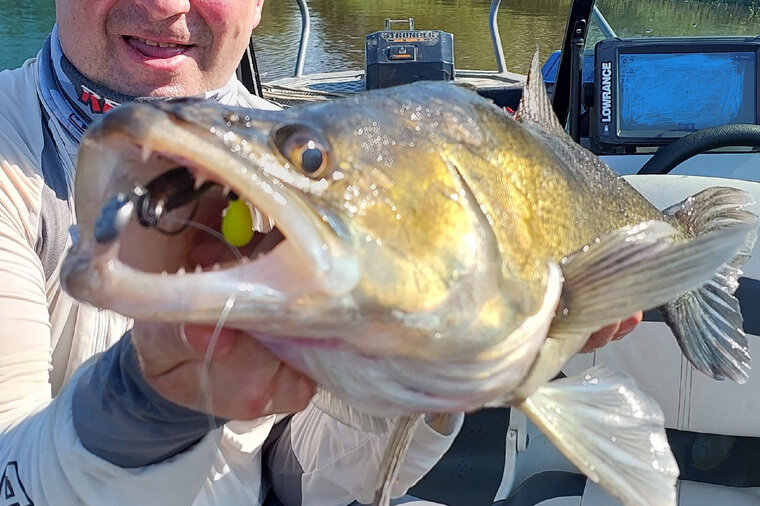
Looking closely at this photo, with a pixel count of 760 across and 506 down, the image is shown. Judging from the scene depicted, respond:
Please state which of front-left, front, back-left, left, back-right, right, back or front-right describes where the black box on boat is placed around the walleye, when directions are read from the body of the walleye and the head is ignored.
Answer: back-right

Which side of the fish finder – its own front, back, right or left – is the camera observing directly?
front

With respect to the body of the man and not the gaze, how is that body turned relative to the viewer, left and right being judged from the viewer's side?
facing the viewer

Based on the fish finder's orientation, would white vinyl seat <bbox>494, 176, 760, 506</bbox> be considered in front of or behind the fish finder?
in front

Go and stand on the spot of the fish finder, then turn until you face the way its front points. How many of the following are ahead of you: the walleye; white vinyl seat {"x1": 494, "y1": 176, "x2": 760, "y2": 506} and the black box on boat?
2

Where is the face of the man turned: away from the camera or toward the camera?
toward the camera

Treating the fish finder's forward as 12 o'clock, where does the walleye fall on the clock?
The walleye is roughly at 12 o'clock from the fish finder.

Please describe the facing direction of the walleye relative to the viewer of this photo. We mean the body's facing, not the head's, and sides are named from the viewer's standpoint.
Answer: facing the viewer and to the left of the viewer

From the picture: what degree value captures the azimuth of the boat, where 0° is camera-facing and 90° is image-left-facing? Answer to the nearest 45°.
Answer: approximately 180°
